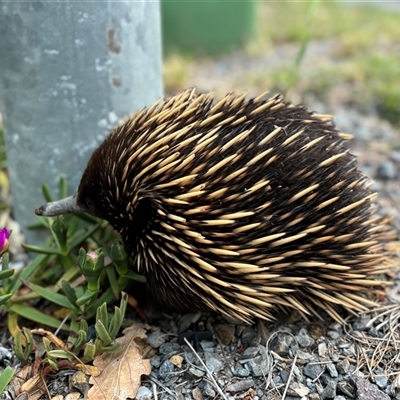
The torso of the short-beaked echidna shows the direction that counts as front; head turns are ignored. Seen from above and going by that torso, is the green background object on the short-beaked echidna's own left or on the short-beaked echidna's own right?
on the short-beaked echidna's own right

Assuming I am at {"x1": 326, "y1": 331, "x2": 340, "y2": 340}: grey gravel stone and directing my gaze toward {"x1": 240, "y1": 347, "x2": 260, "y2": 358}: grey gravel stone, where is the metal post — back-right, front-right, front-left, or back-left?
front-right

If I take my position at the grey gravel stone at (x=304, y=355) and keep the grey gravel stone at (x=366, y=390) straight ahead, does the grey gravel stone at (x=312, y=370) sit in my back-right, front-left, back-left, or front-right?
front-right

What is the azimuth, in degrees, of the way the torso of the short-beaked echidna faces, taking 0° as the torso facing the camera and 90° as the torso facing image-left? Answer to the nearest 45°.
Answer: approximately 90°

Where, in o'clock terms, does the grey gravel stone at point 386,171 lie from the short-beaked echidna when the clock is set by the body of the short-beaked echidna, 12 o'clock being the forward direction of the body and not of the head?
The grey gravel stone is roughly at 4 o'clock from the short-beaked echidna.
